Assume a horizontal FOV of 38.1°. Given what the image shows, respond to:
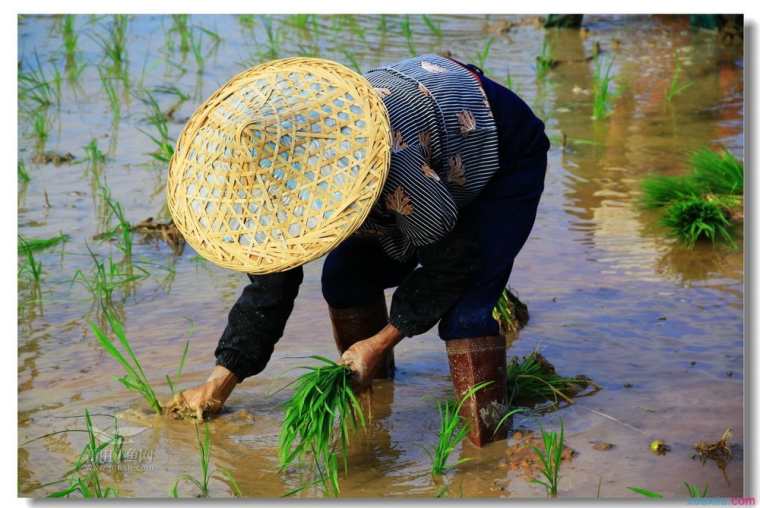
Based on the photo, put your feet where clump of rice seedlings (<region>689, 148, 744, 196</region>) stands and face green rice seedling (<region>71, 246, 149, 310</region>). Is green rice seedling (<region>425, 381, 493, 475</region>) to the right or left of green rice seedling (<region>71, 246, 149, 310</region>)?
left

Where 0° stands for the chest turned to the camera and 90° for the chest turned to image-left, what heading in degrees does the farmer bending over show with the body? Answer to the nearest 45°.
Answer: approximately 45°

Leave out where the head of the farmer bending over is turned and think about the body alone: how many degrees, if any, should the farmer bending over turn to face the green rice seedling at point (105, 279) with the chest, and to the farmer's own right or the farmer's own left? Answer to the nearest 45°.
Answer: approximately 90° to the farmer's own right

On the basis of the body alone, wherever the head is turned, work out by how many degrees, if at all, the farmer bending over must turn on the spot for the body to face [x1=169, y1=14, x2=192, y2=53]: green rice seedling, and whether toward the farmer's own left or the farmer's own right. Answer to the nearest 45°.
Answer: approximately 135° to the farmer's own right

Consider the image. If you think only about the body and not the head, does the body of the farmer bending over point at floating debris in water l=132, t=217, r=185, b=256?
no

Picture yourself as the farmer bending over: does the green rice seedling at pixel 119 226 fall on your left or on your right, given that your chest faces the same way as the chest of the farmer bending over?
on your right

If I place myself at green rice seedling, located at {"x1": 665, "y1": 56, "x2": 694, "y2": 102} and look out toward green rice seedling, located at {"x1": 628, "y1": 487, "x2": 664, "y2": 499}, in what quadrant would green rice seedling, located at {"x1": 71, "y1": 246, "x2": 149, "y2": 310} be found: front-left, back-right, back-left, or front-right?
front-right

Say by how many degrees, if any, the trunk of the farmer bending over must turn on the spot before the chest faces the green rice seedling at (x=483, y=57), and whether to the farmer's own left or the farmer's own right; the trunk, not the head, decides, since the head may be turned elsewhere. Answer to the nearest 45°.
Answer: approximately 135° to the farmer's own right

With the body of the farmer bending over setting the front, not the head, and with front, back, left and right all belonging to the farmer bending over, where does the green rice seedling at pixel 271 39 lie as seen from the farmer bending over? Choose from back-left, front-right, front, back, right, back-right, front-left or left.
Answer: back-right

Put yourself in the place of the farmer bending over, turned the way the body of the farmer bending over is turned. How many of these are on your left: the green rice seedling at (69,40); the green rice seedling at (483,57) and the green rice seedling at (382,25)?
0

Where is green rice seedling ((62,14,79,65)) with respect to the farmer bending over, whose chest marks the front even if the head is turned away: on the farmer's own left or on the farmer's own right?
on the farmer's own right

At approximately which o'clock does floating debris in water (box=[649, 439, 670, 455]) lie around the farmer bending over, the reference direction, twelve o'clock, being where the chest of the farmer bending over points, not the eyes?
The floating debris in water is roughly at 7 o'clock from the farmer bending over.

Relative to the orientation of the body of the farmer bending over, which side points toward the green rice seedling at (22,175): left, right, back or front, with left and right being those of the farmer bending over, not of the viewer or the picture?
right

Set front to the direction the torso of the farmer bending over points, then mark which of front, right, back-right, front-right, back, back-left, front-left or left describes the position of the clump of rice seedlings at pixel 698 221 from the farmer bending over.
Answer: back

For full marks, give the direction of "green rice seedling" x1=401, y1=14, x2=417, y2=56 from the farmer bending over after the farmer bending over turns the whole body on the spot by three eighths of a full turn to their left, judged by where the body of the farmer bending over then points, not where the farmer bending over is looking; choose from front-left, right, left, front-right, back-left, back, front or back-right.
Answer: left

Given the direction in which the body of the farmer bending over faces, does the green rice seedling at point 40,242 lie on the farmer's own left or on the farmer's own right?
on the farmer's own right

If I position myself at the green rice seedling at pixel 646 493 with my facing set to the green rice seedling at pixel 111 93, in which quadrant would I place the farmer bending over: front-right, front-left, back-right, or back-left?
front-left

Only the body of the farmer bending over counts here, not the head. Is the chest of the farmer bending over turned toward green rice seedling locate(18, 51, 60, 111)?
no
